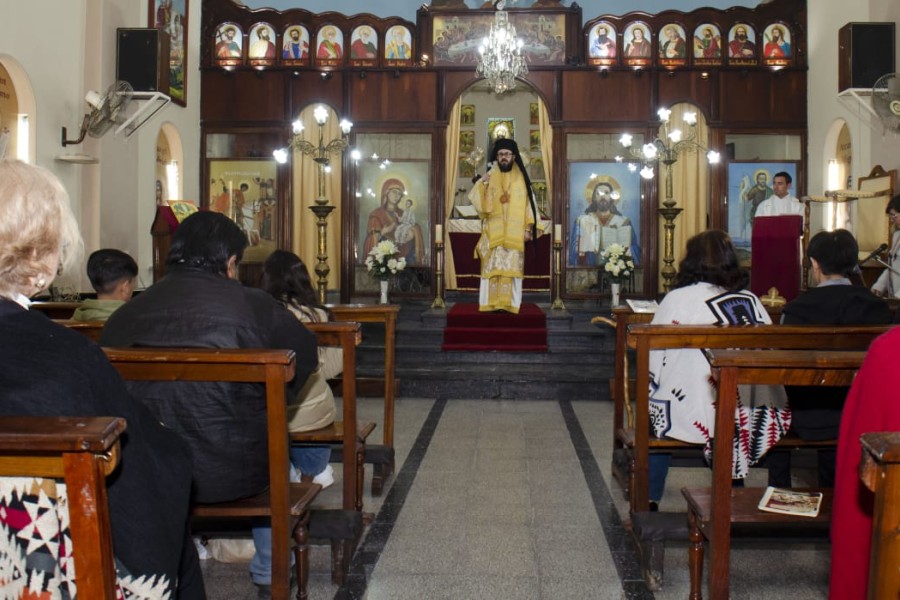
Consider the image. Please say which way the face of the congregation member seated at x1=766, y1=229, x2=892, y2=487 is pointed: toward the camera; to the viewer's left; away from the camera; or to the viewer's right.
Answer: away from the camera

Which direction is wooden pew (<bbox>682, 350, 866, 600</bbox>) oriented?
away from the camera

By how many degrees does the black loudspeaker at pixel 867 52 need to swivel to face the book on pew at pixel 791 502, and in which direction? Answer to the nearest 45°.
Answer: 0° — it already faces it

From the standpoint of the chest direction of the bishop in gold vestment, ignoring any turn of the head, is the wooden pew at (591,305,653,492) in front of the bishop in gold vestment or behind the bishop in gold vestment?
in front

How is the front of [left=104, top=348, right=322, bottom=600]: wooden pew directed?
away from the camera

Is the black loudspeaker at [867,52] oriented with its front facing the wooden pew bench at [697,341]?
yes

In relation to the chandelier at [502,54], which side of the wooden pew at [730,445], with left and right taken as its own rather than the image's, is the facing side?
front

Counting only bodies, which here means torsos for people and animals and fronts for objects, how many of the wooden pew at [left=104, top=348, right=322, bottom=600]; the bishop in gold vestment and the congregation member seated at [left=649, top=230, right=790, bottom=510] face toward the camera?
1

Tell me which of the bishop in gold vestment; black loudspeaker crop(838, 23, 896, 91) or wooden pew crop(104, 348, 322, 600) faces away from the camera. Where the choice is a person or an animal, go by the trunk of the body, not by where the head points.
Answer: the wooden pew

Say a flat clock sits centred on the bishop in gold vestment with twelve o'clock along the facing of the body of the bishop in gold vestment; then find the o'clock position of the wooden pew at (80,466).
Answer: The wooden pew is roughly at 12 o'clock from the bishop in gold vestment.

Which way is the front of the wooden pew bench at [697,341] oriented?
away from the camera

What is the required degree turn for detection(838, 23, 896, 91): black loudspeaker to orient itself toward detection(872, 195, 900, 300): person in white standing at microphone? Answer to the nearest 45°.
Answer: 0° — it already faces them
